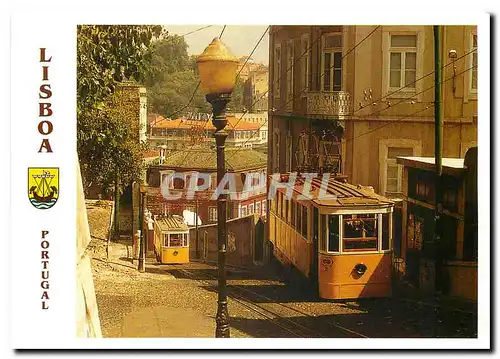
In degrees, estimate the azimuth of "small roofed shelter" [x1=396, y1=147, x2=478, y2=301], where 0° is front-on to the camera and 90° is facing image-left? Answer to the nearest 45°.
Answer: approximately 45°

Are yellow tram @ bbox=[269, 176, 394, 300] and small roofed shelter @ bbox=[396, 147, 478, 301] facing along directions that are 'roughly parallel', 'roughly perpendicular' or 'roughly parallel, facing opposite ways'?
roughly perpendicular

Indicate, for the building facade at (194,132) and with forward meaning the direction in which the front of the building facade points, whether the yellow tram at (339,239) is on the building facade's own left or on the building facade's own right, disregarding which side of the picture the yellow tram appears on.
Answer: on the building facade's own left
